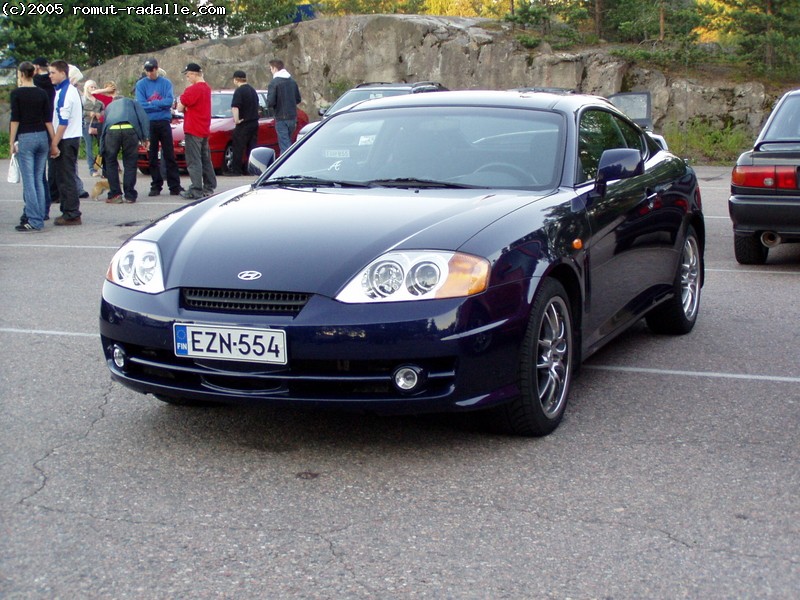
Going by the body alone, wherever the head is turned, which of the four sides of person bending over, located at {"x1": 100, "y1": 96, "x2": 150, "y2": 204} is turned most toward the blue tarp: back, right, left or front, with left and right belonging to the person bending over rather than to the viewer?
front

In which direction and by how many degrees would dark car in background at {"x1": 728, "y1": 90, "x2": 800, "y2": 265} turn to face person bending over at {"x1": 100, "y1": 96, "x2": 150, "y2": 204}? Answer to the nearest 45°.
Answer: approximately 45° to its left

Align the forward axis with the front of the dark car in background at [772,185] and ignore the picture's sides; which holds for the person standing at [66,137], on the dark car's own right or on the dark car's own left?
on the dark car's own left

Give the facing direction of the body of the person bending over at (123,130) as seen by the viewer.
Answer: away from the camera

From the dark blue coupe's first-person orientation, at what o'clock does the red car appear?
The red car is roughly at 4 o'clock from the dark blue coupe.

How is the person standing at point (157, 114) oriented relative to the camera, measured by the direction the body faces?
toward the camera

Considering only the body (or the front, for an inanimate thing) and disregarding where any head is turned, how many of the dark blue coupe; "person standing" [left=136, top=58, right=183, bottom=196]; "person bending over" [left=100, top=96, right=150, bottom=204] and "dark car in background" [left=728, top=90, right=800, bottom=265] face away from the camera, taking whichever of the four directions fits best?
2

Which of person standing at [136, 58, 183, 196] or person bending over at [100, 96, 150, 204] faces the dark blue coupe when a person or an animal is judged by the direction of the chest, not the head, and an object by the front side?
person standing at [136, 58, 183, 196]

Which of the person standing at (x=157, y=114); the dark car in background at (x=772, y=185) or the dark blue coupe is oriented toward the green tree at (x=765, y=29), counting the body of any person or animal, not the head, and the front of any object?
the dark car in background

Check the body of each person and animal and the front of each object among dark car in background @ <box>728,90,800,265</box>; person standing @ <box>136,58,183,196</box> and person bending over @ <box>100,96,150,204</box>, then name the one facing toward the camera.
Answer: person standing @ <box>136,58,183,196</box>

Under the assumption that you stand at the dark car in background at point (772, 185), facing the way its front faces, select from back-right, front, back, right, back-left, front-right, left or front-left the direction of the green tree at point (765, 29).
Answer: front

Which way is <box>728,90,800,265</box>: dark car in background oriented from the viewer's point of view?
away from the camera
